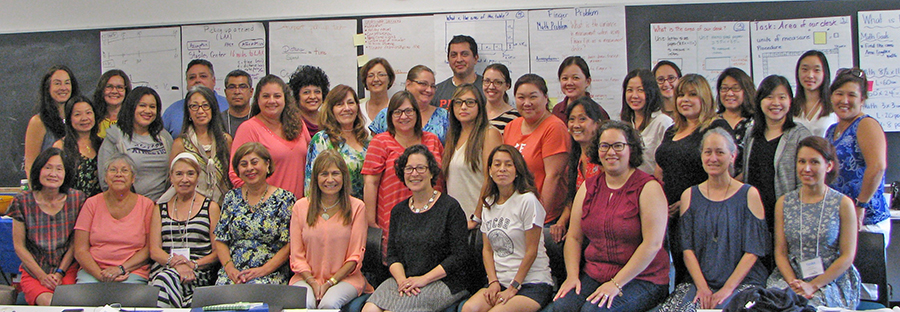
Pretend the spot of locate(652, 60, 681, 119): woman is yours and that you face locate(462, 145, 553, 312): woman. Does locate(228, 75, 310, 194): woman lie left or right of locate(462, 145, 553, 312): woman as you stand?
right

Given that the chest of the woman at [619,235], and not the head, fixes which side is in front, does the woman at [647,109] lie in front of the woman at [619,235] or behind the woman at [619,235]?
behind

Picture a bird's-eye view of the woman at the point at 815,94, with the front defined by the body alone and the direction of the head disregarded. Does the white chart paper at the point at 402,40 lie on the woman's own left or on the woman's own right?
on the woman's own right

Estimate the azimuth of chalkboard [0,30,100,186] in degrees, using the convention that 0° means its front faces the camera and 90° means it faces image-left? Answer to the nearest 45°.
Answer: approximately 0°

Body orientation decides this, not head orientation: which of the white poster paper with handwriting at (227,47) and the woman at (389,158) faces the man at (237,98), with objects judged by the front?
the white poster paper with handwriting
